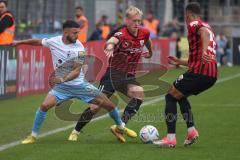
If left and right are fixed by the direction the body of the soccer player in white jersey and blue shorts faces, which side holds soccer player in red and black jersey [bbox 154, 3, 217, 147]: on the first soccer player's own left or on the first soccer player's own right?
on the first soccer player's own left

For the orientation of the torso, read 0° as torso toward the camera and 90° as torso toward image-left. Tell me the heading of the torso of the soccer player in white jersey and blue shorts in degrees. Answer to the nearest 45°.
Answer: approximately 0°

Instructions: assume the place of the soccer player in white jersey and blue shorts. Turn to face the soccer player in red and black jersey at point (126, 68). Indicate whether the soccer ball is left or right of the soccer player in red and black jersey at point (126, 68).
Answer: right

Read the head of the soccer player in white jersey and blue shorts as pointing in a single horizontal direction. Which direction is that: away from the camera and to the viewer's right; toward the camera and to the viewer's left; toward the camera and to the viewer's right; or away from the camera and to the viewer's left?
toward the camera and to the viewer's right

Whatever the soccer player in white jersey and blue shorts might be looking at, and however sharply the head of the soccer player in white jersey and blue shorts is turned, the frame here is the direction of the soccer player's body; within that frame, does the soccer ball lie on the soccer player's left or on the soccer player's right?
on the soccer player's left
